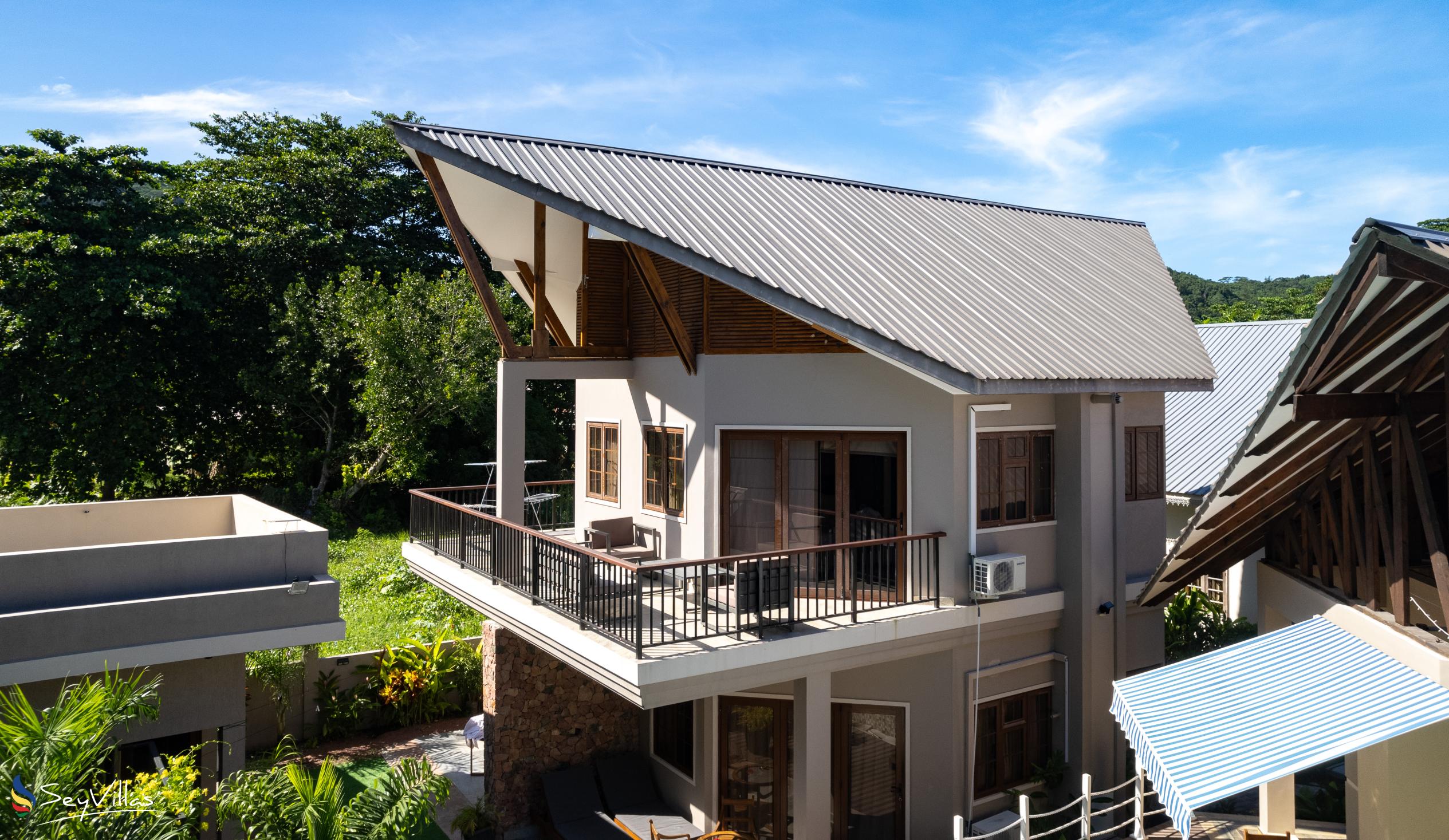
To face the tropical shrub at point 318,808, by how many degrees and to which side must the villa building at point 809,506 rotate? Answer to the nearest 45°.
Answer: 0° — it already faces it

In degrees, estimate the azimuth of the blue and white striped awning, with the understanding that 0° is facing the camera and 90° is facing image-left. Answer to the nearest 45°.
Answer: approximately 45°

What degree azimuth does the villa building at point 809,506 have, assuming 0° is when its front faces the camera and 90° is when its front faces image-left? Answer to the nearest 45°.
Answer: approximately 45°

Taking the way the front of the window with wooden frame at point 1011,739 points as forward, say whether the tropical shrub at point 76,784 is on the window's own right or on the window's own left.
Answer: on the window's own right

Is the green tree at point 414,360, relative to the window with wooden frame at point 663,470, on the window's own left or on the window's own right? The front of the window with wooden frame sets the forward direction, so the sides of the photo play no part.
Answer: on the window's own right

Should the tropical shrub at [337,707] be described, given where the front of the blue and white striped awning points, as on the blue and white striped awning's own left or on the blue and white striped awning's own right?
on the blue and white striped awning's own right

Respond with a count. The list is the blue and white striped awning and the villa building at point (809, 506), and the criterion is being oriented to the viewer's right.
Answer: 0
